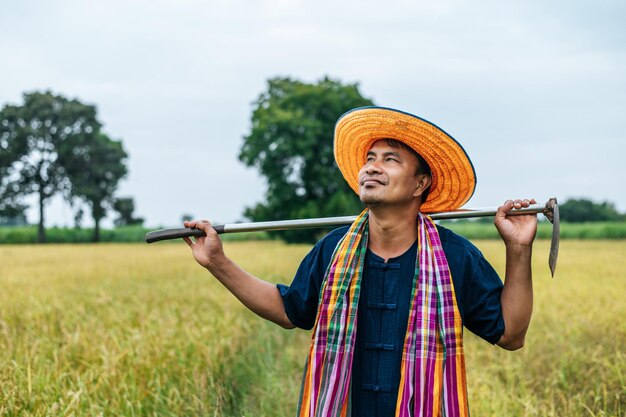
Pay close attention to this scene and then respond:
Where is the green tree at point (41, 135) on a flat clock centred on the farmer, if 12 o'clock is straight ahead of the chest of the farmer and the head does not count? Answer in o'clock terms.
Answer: The green tree is roughly at 5 o'clock from the farmer.

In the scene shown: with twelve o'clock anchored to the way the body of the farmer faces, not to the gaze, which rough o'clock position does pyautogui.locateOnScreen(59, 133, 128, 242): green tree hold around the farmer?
The green tree is roughly at 5 o'clock from the farmer.

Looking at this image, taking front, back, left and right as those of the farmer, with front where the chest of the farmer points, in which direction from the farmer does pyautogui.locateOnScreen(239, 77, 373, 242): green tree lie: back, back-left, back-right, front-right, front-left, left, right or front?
back

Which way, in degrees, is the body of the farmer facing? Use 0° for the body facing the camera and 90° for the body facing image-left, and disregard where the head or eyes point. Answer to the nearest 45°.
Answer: approximately 0°

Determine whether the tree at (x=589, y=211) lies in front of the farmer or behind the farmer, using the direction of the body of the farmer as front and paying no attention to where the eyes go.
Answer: behind
